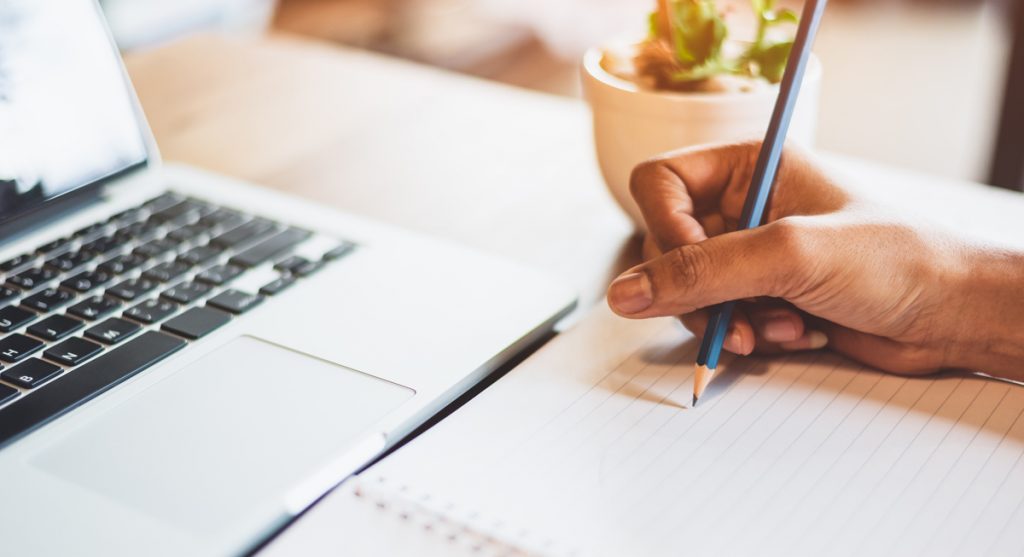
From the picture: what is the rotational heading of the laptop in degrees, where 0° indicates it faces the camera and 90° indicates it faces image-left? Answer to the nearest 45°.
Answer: approximately 315°
